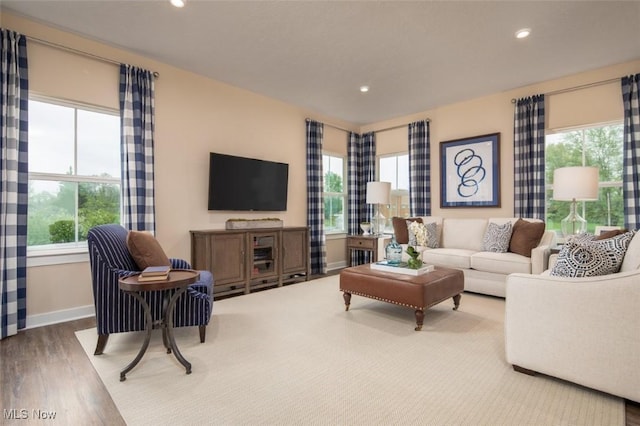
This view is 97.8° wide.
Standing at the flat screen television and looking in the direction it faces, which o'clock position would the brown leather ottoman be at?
The brown leather ottoman is roughly at 12 o'clock from the flat screen television.

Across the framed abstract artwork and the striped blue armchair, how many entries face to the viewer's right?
1

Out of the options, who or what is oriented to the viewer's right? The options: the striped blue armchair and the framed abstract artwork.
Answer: the striped blue armchair

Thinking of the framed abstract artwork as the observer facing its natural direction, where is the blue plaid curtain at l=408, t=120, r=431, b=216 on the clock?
The blue plaid curtain is roughly at 2 o'clock from the framed abstract artwork.

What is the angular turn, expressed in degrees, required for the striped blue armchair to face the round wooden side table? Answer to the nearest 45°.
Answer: approximately 45° to its right

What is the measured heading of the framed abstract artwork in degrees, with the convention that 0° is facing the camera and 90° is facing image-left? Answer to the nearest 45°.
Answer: approximately 45°

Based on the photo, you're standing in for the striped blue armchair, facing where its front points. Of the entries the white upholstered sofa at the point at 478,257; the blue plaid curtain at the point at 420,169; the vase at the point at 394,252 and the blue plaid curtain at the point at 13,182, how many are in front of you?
3

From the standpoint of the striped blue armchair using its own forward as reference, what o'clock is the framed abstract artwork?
The framed abstract artwork is roughly at 12 o'clock from the striped blue armchair.

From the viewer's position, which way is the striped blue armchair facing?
facing to the right of the viewer

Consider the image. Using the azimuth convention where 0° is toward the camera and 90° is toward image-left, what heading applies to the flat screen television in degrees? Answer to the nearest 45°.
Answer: approximately 315°
